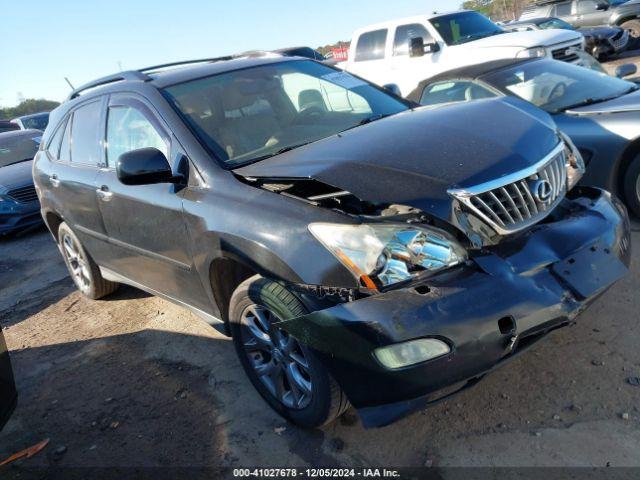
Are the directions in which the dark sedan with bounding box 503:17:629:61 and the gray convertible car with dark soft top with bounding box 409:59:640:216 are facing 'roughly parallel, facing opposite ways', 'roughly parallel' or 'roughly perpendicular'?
roughly parallel

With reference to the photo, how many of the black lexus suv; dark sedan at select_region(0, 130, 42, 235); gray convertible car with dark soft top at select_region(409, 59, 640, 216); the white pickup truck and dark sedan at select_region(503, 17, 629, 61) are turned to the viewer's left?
0

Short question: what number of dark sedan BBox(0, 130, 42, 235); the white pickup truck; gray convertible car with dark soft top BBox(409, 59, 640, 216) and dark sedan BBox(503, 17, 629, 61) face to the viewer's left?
0

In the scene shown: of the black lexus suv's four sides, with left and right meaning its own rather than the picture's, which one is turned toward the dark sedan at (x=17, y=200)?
back

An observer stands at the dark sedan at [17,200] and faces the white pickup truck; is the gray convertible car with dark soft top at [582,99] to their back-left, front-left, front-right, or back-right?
front-right

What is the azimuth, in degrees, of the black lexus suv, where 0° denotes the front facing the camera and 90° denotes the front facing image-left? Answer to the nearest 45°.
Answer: approximately 315°

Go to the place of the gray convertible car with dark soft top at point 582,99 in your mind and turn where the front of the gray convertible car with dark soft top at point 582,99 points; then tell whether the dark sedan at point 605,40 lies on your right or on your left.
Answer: on your left

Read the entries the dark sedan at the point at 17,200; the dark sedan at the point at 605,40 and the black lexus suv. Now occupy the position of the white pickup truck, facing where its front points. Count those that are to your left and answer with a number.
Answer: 1

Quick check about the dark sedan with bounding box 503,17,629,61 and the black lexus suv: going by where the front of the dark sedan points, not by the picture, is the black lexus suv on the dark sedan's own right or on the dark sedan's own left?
on the dark sedan's own right

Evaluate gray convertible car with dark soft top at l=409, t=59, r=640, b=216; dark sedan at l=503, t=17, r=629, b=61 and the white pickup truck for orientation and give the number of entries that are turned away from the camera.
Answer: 0

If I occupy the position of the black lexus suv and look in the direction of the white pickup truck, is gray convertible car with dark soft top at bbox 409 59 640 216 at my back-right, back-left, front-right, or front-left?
front-right

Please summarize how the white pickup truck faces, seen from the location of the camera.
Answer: facing the viewer and to the right of the viewer

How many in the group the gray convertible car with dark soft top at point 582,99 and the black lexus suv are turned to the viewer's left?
0

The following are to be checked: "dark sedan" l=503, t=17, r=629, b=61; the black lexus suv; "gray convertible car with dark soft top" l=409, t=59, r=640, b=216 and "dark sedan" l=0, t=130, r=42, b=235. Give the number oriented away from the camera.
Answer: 0

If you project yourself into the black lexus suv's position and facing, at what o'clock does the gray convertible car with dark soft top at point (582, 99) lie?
The gray convertible car with dark soft top is roughly at 9 o'clock from the black lexus suv.

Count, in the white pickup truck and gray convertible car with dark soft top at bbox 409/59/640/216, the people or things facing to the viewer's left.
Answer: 0

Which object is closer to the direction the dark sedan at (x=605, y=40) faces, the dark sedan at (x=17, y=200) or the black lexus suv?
the black lexus suv
